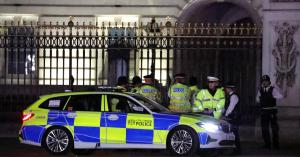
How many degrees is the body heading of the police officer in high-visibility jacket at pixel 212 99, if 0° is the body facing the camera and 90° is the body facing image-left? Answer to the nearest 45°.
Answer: approximately 0°

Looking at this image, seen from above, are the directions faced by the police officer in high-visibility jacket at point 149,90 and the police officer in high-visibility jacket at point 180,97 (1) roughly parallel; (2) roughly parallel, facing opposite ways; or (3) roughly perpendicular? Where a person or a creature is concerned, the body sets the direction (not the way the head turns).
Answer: roughly parallel

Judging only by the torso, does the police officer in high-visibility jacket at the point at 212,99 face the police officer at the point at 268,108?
no

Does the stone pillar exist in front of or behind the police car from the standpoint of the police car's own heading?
in front

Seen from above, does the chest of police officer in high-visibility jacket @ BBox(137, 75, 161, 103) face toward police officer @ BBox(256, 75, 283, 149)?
no

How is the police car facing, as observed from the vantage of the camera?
facing to the right of the viewer
